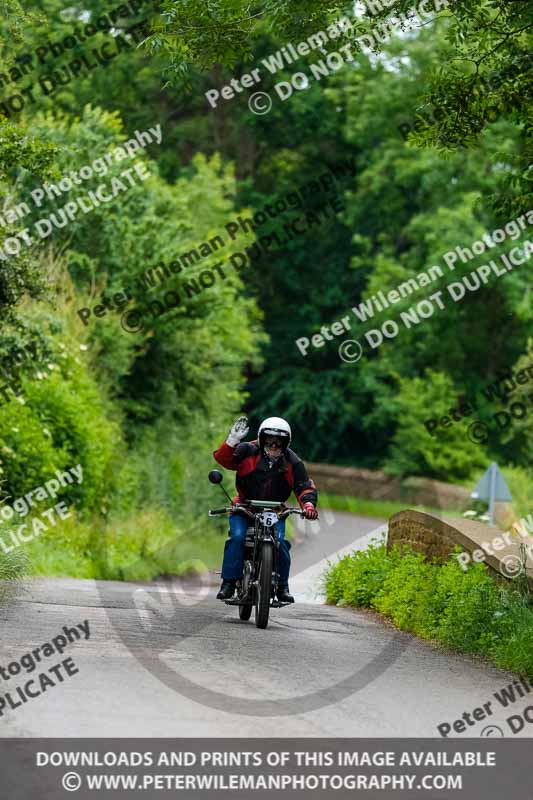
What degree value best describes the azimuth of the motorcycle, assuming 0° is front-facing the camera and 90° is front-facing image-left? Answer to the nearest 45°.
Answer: approximately 0°

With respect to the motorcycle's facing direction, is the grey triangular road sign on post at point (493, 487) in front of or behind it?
behind

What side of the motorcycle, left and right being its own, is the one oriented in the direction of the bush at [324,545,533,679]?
left

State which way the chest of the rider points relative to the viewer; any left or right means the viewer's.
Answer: facing the viewer

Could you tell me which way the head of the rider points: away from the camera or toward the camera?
toward the camera

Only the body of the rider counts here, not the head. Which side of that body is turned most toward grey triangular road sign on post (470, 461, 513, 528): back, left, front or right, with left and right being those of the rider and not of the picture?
back
